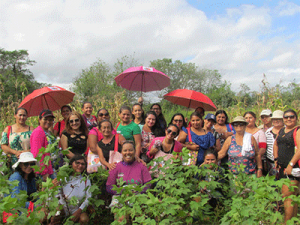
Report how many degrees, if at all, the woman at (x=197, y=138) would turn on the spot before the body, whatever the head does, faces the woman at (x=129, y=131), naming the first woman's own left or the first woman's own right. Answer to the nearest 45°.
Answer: approximately 90° to the first woman's own right

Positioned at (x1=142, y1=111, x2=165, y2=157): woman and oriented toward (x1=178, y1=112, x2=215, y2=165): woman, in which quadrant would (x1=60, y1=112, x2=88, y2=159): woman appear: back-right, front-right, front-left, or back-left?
back-right

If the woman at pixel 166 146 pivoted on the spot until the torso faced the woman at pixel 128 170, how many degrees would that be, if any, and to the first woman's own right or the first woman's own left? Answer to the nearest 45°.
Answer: approximately 45° to the first woman's own right

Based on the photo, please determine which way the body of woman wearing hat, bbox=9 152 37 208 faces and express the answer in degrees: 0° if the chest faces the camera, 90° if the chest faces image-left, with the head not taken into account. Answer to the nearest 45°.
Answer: approximately 315°

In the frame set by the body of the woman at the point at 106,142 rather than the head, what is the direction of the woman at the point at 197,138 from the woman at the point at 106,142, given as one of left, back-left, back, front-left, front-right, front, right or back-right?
left

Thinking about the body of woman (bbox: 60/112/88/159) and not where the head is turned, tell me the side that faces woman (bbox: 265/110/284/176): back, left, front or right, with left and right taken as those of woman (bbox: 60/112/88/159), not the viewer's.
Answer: left

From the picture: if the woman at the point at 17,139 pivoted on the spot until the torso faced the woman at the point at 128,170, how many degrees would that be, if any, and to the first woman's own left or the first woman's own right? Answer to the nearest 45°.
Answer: approximately 45° to the first woman's own left

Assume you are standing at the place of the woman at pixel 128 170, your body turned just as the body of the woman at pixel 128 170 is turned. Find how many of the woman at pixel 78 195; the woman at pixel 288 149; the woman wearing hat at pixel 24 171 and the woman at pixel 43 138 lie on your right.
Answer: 3
